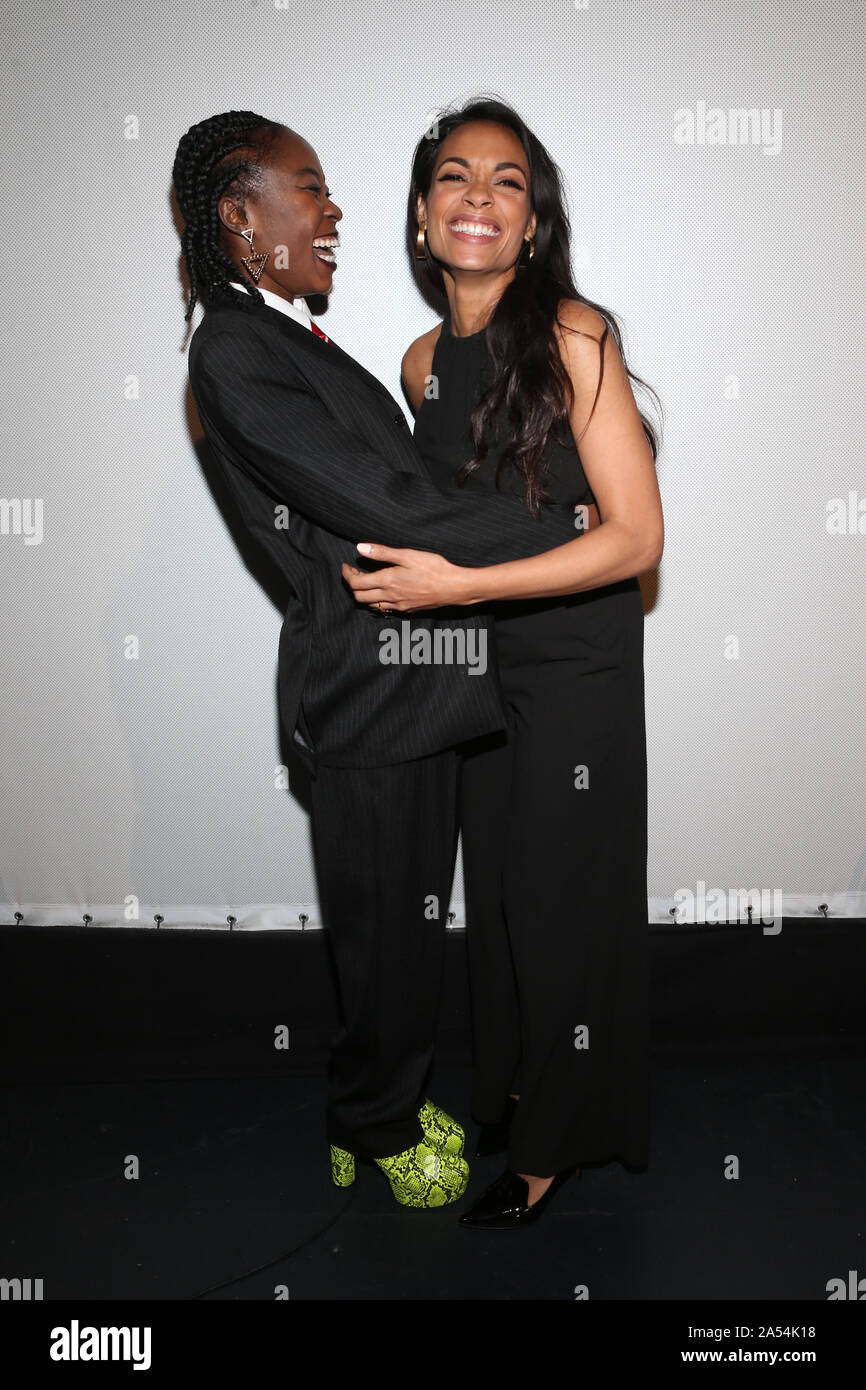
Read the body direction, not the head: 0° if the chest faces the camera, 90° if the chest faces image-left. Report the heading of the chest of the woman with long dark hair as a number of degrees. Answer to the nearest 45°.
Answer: approximately 45°

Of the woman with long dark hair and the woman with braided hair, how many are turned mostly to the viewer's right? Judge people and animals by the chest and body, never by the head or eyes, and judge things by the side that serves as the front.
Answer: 1

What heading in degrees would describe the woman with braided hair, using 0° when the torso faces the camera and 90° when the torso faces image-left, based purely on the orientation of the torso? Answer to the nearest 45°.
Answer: approximately 270°
